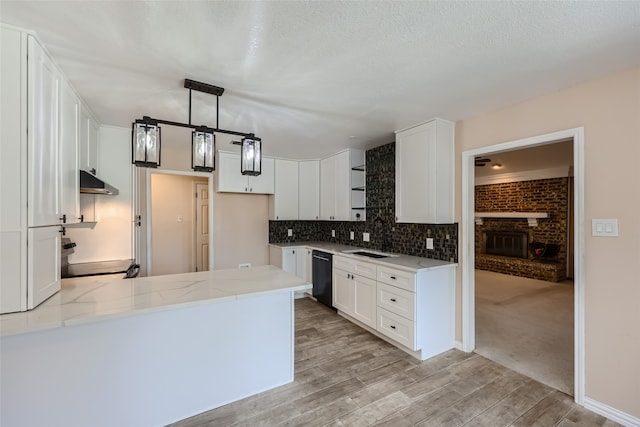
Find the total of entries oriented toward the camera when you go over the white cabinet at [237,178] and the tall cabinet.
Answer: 1

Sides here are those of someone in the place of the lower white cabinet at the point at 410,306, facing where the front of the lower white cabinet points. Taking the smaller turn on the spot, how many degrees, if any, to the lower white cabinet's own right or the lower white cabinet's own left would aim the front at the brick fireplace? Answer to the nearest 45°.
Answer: approximately 180°

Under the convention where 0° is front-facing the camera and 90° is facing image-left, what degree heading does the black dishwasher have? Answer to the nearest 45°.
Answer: approximately 45°

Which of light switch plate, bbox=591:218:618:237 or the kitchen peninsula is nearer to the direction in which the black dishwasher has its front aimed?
the kitchen peninsula

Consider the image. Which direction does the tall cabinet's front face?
to the viewer's right

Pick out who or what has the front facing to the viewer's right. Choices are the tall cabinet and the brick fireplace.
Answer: the tall cabinet
